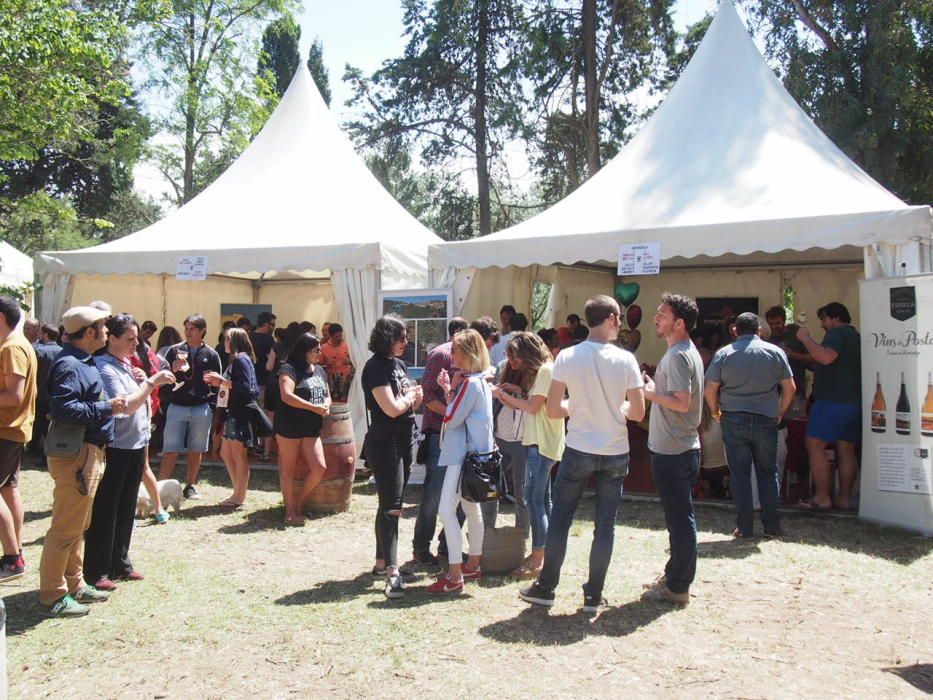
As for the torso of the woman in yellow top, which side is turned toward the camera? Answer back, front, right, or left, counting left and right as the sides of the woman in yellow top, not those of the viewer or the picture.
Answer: left

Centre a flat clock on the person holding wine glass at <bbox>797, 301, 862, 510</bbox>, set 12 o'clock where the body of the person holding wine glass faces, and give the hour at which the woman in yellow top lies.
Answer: The woman in yellow top is roughly at 10 o'clock from the person holding wine glass.

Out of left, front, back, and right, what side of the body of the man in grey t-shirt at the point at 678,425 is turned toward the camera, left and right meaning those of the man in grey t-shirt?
left

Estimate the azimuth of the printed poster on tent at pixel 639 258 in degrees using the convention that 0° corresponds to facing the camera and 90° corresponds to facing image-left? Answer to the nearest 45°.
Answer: approximately 0°

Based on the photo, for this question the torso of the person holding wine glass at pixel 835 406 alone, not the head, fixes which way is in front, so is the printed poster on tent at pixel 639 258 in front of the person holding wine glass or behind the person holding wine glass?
in front

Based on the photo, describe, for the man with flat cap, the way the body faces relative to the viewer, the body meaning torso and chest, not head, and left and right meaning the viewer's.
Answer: facing to the right of the viewer

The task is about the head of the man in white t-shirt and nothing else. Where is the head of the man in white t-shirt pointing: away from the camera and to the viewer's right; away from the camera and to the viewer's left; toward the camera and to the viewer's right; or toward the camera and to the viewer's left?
away from the camera and to the viewer's right

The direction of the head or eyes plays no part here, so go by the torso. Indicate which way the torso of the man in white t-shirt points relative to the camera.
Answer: away from the camera

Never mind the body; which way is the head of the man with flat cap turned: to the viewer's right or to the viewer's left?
to the viewer's right

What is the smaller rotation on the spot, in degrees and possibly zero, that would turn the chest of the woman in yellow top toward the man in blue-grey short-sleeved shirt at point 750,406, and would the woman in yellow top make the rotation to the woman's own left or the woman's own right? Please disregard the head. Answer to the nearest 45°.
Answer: approximately 135° to the woman's own right

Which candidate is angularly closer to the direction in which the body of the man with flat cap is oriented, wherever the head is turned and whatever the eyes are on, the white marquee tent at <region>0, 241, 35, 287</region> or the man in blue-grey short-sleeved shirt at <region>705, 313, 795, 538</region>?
the man in blue-grey short-sleeved shirt

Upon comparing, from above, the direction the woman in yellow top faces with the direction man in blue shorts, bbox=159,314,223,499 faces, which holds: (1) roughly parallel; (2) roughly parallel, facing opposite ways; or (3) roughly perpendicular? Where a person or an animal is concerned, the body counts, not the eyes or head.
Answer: roughly perpendicular

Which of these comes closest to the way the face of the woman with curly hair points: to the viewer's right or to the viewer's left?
to the viewer's right

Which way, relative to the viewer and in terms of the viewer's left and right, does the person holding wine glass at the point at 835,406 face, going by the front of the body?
facing to the left of the viewer
